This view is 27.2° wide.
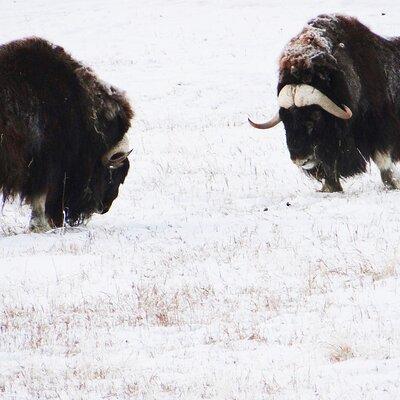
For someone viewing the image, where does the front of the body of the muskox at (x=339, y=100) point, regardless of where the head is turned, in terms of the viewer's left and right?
facing the viewer and to the left of the viewer

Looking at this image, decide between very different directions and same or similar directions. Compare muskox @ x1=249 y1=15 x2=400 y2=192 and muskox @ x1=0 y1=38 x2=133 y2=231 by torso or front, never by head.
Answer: very different directions

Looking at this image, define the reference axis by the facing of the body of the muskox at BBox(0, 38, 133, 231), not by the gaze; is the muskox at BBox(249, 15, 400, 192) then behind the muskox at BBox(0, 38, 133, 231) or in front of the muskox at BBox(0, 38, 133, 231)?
in front

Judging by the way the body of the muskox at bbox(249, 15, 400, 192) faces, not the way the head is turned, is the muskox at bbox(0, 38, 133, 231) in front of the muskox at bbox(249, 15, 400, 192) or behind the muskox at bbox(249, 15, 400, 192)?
in front

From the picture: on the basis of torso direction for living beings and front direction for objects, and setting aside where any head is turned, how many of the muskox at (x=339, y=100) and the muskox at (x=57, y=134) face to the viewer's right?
1

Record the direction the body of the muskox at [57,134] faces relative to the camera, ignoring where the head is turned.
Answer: to the viewer's right
